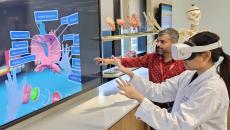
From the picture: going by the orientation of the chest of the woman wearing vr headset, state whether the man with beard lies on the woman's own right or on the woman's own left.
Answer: on the woman's own right

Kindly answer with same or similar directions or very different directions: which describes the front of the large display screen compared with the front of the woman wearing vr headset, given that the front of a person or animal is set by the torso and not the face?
very different directions

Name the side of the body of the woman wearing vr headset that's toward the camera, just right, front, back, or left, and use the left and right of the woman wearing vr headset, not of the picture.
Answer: left

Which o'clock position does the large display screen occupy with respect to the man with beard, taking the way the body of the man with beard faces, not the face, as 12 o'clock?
The large display screen is roughly at 12 o'clock from the man with beard.

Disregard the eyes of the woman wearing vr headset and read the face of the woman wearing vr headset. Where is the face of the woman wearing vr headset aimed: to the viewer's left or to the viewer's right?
to the viewer's left

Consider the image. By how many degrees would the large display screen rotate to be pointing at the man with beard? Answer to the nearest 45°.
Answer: approximately 90° to its left

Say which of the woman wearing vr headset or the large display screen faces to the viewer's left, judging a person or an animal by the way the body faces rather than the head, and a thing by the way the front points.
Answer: the woman wearing vr headset

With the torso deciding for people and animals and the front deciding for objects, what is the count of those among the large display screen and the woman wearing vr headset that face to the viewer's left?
1

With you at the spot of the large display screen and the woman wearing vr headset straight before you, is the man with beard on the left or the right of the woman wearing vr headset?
left

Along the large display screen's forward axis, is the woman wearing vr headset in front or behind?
in front

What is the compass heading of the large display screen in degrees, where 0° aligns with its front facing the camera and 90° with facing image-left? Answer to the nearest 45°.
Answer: approximately 315°
